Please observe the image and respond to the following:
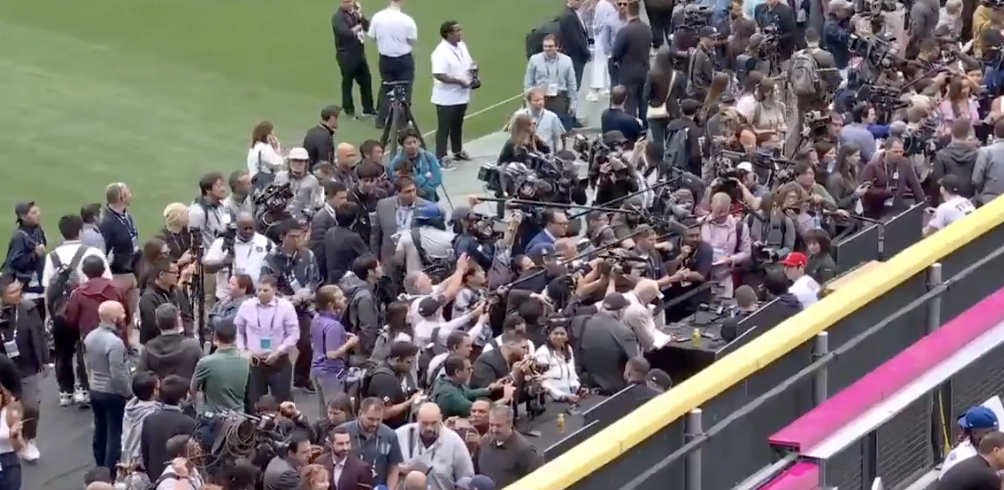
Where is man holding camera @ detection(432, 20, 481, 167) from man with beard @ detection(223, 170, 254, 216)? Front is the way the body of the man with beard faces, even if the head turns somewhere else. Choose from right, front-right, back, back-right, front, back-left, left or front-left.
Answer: left

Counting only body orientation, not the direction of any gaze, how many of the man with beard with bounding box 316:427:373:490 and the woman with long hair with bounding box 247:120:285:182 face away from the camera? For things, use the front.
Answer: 0

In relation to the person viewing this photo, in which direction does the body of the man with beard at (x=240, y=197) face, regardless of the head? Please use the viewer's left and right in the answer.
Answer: facing the viewer and to the right of the viewer

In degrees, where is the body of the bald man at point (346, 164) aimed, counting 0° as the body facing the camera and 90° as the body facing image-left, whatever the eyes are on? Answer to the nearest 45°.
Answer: approximately 315°
